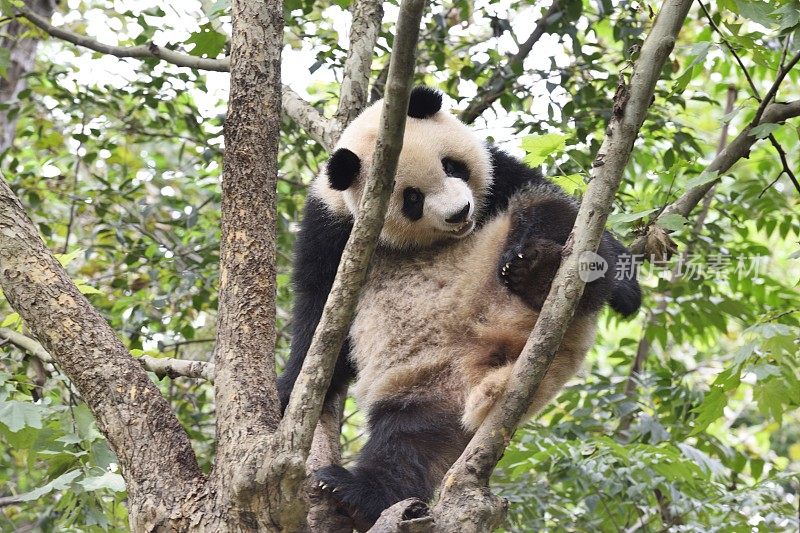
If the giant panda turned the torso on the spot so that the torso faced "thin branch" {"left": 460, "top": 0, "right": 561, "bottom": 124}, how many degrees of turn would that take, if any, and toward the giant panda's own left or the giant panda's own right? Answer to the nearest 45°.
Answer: approximately 180°

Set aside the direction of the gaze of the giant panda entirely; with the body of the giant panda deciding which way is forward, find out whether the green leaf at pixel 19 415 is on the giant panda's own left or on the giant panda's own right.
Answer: on the giant panda's own right

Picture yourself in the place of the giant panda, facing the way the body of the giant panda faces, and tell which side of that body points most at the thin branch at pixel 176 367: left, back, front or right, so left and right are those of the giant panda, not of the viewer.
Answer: right

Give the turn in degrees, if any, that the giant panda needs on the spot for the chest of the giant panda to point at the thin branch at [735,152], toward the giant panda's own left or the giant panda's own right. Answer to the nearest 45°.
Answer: approximately 90° to the giant panda's own left

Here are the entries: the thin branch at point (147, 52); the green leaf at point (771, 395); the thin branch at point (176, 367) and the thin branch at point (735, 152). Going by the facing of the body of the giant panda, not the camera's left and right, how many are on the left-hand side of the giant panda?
2

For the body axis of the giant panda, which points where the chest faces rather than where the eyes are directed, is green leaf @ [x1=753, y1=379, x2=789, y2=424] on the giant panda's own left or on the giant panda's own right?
on the giant panda's own left

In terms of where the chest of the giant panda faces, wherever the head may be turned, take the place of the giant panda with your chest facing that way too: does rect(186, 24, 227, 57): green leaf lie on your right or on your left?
on your right

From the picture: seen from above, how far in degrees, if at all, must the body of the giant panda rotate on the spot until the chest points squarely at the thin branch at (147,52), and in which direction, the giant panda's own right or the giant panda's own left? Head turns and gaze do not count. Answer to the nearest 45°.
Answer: approximately 135° to the giant panda's own right

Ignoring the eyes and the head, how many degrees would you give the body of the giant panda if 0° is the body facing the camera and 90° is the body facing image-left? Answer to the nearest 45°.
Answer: approximately 0°

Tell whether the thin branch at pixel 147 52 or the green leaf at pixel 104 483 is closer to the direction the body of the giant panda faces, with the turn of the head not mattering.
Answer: the green leaf

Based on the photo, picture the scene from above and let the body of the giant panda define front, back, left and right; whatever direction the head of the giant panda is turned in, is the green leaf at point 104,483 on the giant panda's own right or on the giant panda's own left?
on the giant panda's own right
